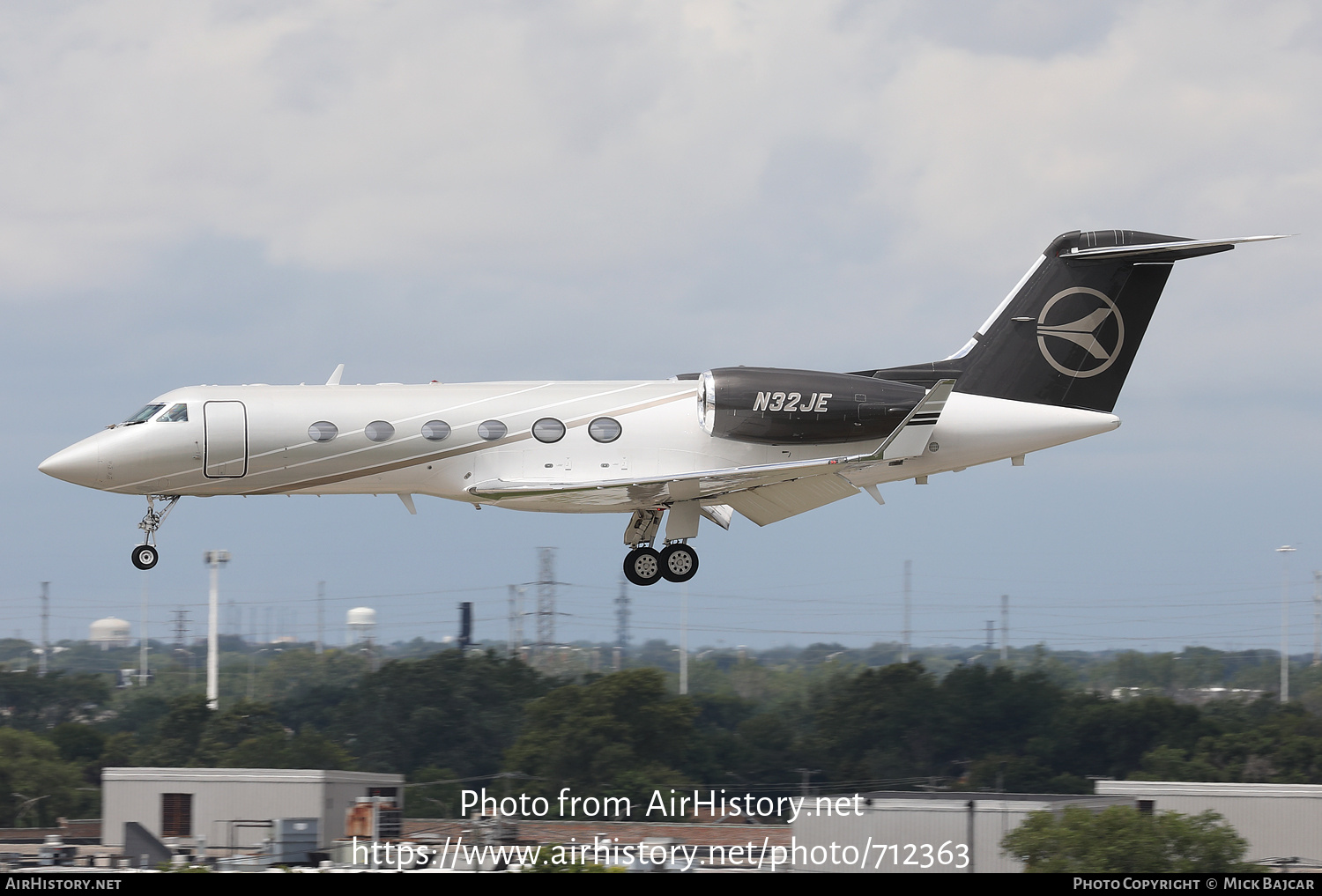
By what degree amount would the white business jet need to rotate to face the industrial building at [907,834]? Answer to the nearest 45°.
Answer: approximately 135° to its right

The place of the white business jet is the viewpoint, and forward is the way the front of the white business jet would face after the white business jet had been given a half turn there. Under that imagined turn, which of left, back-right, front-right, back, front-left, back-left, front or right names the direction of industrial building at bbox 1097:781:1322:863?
front-left

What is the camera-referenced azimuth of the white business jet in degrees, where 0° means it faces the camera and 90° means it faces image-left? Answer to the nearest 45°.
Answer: approximately 90°

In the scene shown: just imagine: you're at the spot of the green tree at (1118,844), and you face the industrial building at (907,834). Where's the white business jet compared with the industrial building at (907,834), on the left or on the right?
left
